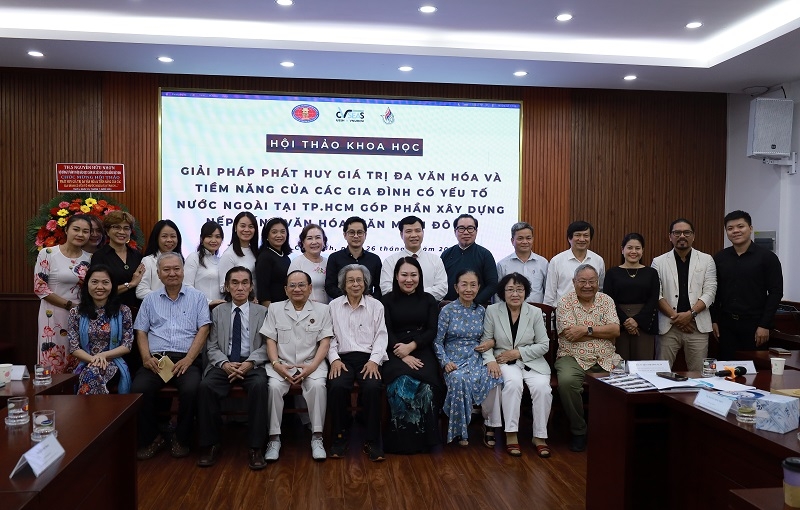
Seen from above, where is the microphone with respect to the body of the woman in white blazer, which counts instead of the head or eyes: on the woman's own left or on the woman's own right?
on the woman's own left

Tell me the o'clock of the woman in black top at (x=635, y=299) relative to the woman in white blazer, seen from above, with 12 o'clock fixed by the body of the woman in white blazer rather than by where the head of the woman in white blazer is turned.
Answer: The woman in black top is roughly at 8 o'clock from the woman in white blazer.

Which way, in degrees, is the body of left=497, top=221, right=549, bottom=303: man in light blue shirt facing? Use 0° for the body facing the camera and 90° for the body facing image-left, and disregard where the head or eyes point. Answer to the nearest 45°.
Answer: approximately 0°

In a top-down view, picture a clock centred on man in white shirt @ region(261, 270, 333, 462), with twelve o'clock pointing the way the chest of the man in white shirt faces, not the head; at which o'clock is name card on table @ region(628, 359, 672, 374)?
The name card on table is roughly at 10 o'clock from the man in white shirt.

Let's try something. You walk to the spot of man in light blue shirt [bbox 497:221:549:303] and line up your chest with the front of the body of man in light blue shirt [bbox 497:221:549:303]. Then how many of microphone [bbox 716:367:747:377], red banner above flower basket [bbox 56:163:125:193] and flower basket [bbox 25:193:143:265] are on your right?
2

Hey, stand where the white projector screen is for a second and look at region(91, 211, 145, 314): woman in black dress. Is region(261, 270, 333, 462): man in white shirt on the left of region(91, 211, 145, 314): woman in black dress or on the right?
left

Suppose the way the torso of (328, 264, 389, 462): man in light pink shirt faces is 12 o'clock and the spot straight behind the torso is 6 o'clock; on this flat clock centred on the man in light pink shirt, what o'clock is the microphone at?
The microphone is roughly at 10 o'clock from the man in light pink shirt.
